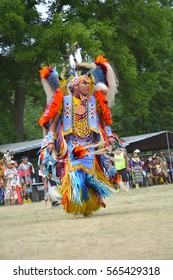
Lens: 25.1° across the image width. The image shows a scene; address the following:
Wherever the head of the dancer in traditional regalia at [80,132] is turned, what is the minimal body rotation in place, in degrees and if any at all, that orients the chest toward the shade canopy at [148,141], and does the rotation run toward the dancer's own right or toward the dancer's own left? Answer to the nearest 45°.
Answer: approximately 180°

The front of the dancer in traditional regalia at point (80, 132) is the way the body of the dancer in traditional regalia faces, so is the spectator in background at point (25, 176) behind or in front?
behind

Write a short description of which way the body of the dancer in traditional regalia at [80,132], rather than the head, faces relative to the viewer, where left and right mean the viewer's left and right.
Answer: facing the viewer
